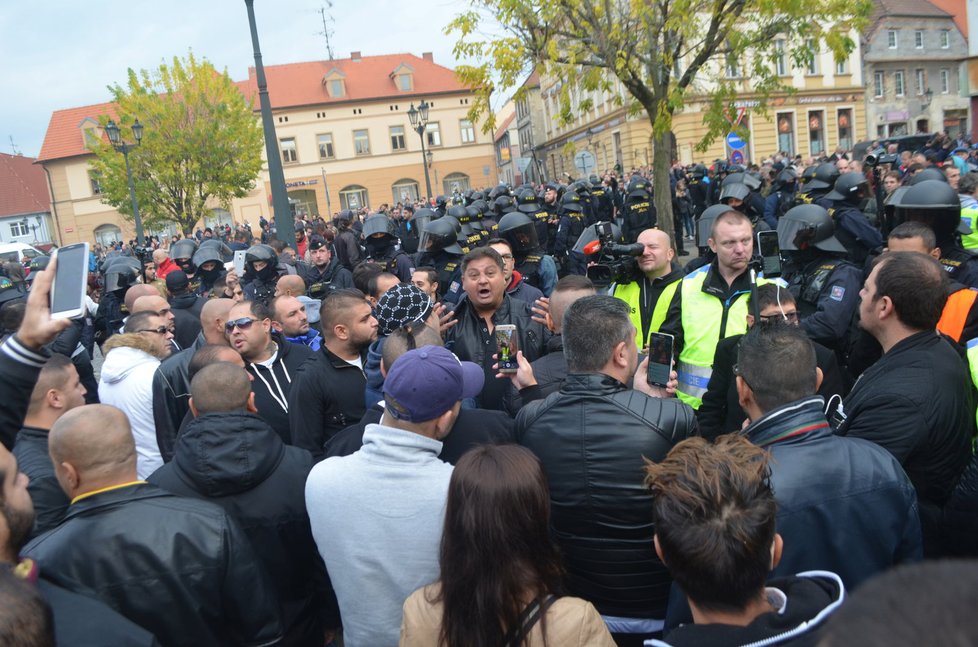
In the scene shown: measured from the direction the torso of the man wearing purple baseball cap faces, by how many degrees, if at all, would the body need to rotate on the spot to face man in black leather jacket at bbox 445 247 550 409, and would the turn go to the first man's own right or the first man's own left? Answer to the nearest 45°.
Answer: approximately 45° to the first man's own left

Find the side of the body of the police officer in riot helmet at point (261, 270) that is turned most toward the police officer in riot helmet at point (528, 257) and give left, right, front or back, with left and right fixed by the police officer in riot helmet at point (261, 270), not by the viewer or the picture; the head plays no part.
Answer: left

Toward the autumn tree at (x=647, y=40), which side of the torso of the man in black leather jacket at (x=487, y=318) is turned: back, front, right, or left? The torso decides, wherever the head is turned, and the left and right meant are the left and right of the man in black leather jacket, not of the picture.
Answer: back

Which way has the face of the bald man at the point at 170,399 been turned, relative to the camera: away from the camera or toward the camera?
away from the camera

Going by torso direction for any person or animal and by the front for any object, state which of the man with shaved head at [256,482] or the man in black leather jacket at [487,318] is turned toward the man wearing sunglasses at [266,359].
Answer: the man with shaved head

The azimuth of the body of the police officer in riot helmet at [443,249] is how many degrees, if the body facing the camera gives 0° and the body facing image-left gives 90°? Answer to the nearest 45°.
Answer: approximately 45°

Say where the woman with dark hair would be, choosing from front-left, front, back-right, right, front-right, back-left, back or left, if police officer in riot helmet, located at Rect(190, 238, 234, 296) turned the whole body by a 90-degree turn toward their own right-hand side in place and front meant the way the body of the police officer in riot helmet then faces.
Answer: back-left

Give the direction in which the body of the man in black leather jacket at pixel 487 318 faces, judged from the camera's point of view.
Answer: toward the camera

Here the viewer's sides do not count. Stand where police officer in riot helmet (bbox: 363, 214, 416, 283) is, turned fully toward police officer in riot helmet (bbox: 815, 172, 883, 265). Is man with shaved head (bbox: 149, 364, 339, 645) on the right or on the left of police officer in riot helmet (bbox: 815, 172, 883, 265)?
right

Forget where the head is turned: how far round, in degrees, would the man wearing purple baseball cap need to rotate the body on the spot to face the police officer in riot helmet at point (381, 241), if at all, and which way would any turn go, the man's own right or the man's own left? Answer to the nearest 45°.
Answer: approximately 45° to the man's own left

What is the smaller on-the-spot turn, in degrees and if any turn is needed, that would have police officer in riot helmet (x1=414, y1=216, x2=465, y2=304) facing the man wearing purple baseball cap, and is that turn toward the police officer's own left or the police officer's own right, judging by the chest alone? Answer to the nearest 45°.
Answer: approximately 45° to the police officer's own left

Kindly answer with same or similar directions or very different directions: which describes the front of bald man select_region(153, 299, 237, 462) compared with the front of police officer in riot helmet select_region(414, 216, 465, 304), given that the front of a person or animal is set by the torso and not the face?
very different directions

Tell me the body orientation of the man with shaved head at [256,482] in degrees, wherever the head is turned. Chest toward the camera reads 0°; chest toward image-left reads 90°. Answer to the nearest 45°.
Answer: approximately 180°

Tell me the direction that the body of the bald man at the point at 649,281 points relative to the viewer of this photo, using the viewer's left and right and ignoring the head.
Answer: facing the viewer and to the left of the viewer

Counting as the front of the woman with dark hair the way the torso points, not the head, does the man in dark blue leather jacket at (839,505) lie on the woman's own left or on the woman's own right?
on the woman's own right

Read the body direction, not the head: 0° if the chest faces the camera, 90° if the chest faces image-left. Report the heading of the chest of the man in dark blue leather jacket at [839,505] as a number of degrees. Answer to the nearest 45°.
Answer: approximately 135°

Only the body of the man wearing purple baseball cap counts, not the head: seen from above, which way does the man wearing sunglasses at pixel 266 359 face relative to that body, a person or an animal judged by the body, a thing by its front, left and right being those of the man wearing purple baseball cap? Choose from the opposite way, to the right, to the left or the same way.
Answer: the opposite way

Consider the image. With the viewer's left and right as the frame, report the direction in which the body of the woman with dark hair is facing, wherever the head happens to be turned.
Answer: facing away from the viewer
